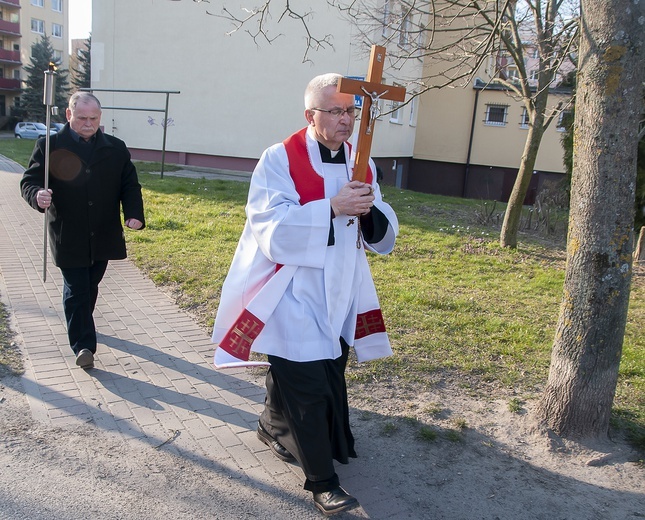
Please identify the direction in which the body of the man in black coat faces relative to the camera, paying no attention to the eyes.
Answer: toward the camera

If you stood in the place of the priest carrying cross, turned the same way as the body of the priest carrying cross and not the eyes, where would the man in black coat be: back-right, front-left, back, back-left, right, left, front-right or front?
back

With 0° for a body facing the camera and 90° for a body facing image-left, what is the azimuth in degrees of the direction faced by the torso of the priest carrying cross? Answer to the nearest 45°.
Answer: approximately 315°

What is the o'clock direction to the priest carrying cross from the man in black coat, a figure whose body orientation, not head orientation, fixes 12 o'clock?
The priest carrying cross is roughly at 11 o'clock from the man in black coat.

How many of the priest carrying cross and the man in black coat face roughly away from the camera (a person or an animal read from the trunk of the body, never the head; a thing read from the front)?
0
